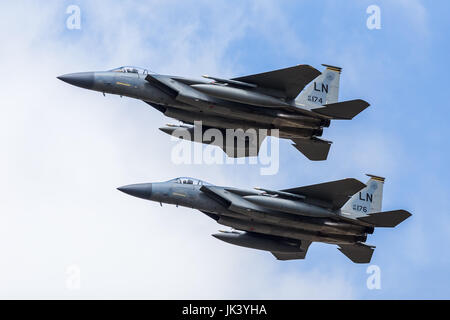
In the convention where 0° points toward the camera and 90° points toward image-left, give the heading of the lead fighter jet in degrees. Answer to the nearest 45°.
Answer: approximately 90°

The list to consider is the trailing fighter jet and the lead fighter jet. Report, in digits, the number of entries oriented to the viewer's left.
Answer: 2

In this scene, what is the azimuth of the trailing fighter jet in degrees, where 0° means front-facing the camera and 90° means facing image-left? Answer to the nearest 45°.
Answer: approximately 90°
